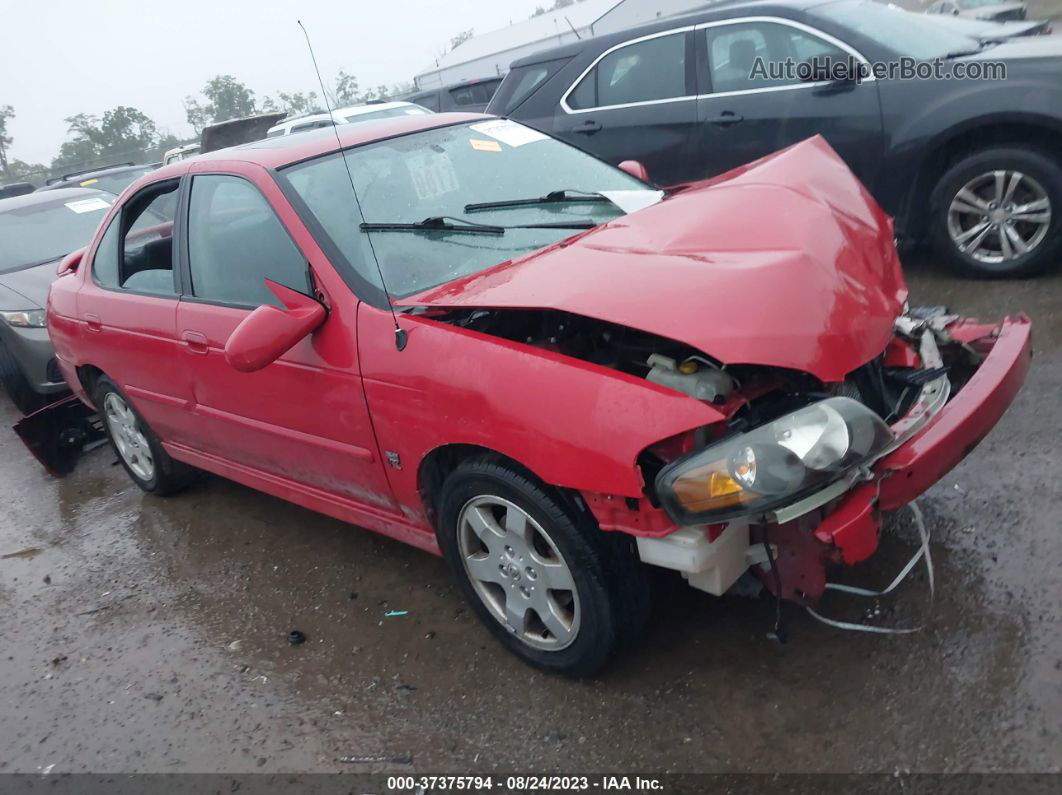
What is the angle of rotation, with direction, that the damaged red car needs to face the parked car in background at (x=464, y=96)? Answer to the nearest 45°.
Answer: approximately 135° to its left

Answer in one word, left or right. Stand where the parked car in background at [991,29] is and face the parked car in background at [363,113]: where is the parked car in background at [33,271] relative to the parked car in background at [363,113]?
left

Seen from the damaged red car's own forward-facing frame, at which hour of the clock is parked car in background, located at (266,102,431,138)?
The parked car in background is roughly at 7 o'clock from the damaged red car.

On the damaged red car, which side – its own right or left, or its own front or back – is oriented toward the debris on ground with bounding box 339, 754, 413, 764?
right

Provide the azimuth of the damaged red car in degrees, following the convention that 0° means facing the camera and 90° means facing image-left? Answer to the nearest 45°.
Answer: approximately 315°

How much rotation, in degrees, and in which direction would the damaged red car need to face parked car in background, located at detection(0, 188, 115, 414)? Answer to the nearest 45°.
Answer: approximately 180°

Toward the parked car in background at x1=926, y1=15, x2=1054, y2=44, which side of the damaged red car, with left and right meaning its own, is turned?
left

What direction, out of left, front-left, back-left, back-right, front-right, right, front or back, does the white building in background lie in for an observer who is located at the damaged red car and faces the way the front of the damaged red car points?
back-left
